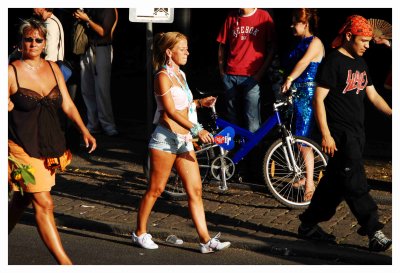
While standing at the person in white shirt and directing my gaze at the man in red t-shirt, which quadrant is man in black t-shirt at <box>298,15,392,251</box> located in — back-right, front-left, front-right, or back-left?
front-right

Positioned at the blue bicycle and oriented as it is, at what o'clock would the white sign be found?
The white sign is roughly at 7 o'clock from the blue bicycle.

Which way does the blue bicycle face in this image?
to the viewer's right

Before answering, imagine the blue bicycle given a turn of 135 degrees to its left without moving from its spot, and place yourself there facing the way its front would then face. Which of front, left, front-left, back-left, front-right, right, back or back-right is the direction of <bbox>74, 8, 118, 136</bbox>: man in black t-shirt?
front

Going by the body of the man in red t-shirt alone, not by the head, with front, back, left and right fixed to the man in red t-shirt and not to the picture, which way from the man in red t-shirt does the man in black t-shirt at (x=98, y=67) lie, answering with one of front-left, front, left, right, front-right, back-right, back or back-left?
back-right

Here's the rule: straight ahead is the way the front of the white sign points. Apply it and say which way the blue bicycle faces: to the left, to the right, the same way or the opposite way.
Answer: to the left

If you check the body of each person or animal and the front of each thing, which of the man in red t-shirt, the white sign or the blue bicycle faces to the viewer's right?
the blue bicycle

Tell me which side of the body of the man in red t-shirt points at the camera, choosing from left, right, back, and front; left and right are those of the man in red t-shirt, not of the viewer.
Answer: front

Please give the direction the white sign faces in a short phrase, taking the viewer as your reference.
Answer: facing the viewer
